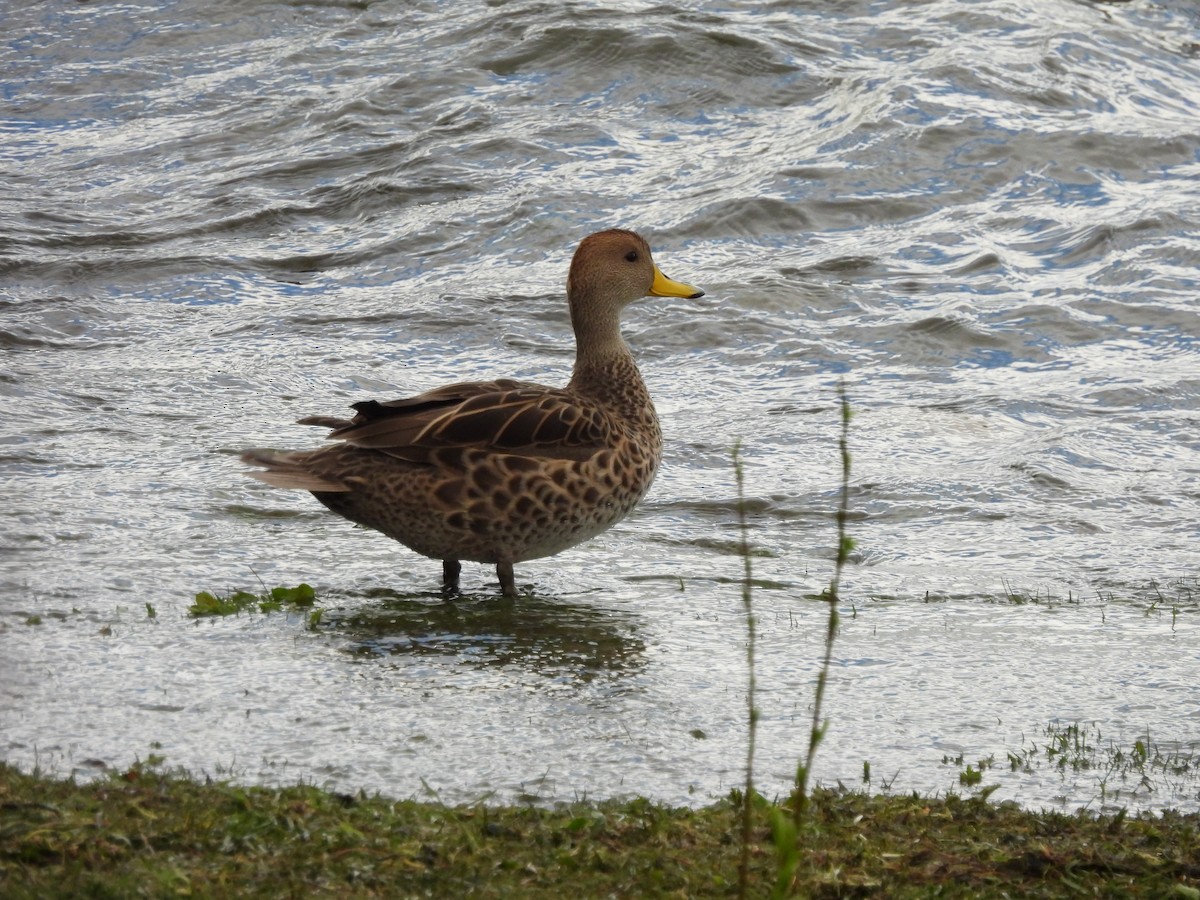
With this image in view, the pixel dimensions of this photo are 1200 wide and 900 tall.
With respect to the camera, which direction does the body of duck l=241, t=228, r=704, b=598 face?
to the viewer's right

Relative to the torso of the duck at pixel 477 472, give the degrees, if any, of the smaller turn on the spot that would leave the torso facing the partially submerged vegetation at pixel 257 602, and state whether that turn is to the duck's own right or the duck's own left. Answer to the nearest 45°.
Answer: approximately 135° to the duck's own right
